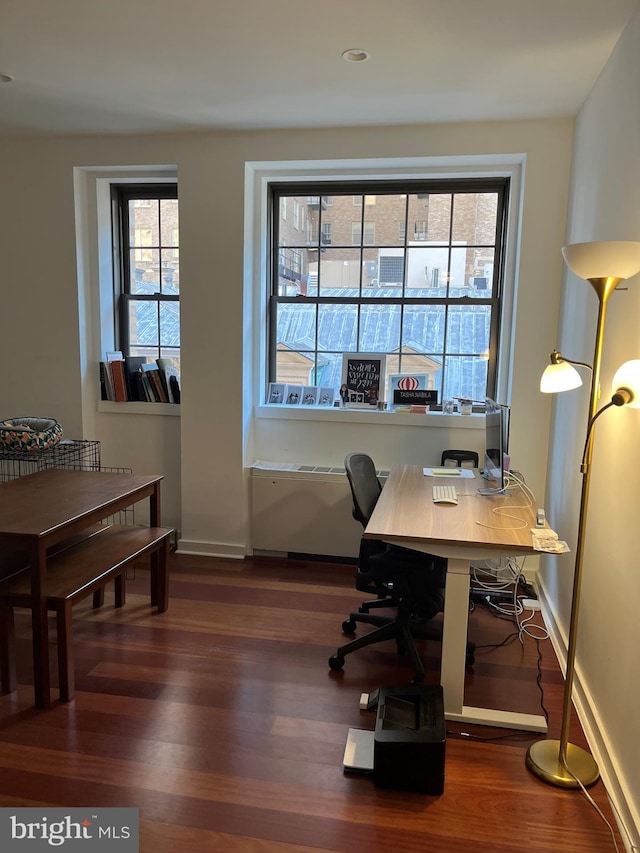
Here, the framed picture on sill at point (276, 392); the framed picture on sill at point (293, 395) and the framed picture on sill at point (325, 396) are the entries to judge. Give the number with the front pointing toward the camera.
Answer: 3

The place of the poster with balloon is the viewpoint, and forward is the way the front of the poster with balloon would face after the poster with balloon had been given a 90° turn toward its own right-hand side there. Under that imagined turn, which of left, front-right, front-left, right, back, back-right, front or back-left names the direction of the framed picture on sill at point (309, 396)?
front

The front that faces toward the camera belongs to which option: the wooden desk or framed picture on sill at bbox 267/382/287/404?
the framed picture on sill

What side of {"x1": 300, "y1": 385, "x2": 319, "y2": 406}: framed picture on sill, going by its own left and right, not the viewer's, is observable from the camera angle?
front

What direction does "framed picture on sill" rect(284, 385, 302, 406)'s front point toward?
toward the camera

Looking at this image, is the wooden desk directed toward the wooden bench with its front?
yes

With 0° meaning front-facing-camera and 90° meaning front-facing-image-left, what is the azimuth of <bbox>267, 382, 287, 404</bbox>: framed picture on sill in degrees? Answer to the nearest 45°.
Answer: approximately 0°

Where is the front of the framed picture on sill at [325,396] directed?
toward the camera

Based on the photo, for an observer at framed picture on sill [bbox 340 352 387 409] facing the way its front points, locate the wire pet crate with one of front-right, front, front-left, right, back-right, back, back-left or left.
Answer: right

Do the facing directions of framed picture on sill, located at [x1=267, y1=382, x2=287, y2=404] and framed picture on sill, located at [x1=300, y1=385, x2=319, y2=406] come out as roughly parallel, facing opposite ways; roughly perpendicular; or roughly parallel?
roughly parallel

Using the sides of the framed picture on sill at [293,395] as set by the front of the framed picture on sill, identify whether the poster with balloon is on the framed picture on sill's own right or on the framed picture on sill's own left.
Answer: on the framed picture on sill's own left

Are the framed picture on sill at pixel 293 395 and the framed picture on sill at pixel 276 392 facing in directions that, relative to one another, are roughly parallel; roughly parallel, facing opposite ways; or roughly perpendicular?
roughly parallel

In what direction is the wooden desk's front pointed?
to the viewer's left

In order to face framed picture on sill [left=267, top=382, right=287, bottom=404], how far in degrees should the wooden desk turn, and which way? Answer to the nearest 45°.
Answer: approximately 45° to its right

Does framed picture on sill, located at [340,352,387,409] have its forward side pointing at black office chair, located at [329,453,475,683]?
yes

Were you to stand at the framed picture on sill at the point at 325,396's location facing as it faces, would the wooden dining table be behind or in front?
in front
